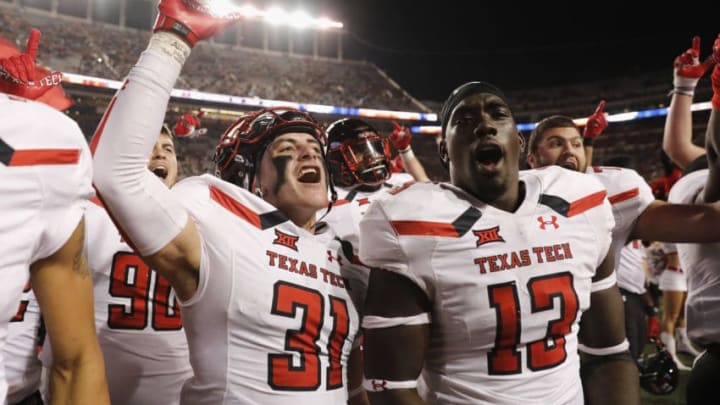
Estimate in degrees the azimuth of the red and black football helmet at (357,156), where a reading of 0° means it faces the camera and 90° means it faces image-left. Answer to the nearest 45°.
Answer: approximately 315°

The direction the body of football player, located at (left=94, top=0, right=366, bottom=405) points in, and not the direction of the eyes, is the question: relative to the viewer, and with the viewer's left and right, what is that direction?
facing the viewer and to the right of the viewer

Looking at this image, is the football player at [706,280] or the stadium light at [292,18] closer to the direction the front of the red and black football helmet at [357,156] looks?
the football player

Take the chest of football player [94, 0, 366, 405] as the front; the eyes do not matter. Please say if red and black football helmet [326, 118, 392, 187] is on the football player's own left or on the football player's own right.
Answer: on the football player's own left

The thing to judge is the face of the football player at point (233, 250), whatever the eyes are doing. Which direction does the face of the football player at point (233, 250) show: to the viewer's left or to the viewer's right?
to the viewer's right

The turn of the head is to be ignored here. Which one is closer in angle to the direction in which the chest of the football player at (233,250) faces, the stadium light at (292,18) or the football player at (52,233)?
the football player

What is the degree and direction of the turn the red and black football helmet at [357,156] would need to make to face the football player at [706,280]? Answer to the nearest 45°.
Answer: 0° — it already faces them

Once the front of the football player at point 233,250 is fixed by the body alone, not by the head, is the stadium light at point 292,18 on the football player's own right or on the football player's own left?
on the football player's own left

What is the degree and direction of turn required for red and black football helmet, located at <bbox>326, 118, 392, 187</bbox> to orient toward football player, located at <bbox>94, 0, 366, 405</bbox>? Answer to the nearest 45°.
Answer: approximately 45° to its right

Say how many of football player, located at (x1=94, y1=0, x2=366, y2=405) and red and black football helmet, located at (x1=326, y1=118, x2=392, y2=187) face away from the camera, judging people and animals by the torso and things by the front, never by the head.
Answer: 0
